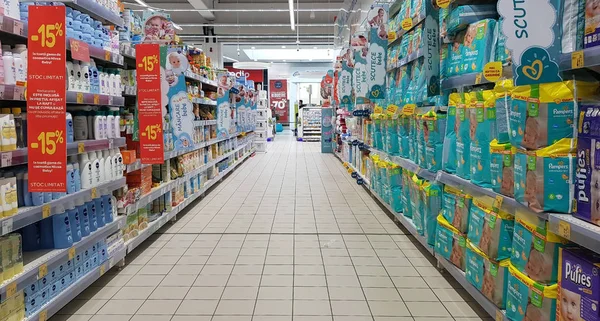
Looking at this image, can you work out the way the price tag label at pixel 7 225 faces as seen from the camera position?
facing the viewer and to the right of the viewer

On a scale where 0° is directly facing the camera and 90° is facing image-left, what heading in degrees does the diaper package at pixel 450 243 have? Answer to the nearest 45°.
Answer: approximately 45°

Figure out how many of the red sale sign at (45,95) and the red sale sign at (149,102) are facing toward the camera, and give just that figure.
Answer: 2

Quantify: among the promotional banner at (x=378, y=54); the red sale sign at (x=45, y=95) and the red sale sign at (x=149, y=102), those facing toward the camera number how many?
3

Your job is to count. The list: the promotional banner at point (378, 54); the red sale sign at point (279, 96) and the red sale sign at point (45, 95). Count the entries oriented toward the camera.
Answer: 3

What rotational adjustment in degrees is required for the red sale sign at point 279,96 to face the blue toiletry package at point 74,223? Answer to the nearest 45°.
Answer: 0° — it already faces it

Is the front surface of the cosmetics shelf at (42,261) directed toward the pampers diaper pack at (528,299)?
yes

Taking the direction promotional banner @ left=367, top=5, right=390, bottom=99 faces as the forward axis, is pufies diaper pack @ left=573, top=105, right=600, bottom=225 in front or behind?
in front

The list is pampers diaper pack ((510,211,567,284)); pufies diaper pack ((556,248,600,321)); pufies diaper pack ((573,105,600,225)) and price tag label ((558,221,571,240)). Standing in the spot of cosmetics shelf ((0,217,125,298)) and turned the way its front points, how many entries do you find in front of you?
4

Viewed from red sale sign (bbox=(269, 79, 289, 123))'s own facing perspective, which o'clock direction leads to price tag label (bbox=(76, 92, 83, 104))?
The price tag label is roughly at 12 o'clock from the red sale sign.
